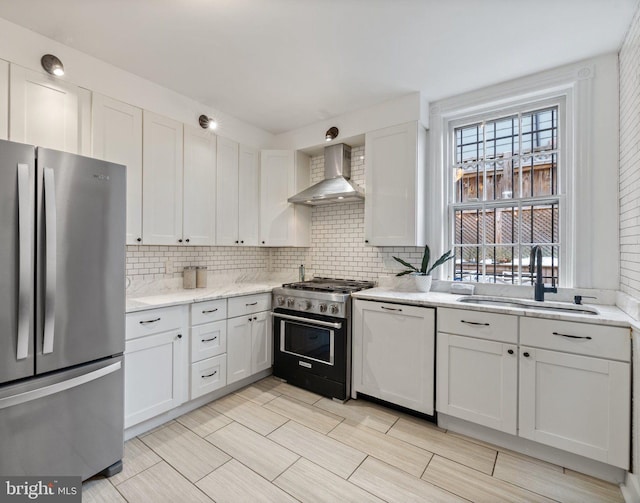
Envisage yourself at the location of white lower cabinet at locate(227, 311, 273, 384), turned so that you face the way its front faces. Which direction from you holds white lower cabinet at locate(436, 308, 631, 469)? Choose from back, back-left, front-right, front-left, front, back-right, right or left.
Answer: front

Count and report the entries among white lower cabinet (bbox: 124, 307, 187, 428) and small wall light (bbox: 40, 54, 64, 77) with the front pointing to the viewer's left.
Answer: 0

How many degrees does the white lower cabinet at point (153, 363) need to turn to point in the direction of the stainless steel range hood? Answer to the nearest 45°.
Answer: approximately 45° to its left

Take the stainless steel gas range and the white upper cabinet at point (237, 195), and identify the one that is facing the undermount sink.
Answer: the white upper cabinet

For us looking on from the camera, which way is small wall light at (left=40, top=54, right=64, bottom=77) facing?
facing the viewer and to the right of the viewer

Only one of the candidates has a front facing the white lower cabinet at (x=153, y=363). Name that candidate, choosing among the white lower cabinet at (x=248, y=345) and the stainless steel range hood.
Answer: the stainless steel range hood

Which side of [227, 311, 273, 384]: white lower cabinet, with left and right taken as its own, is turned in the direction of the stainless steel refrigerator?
right

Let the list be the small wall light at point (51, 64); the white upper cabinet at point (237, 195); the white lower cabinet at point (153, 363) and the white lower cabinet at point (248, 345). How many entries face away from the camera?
0

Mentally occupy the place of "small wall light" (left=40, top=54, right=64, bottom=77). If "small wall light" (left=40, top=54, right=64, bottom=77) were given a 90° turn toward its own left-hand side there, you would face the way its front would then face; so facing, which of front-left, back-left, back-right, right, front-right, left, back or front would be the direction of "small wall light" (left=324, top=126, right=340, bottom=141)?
front-right

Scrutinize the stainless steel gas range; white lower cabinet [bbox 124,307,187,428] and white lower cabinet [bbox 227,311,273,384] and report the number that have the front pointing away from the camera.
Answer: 0

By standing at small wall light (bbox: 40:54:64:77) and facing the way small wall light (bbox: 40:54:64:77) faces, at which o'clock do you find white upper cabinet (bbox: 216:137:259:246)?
The white upper cabinet is roughly at 10 o'clock from the small wall light.

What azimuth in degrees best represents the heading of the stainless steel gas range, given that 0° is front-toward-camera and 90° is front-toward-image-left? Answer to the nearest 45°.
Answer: approximately 45°
